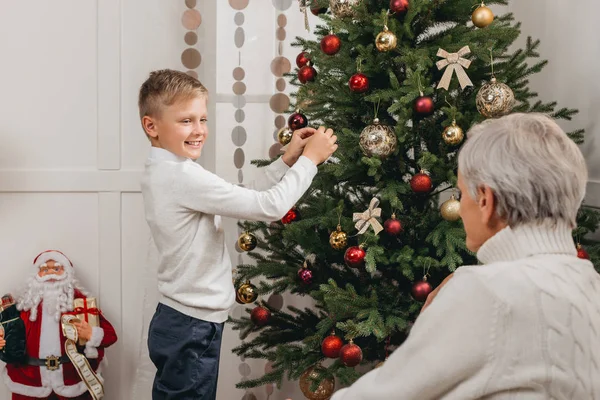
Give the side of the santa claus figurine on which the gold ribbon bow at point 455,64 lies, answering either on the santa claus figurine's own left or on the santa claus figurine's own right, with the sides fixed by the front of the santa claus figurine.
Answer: on the santa claus figurine's own left

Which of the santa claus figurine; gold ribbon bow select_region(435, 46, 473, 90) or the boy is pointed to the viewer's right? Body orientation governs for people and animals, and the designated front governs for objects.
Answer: the boy

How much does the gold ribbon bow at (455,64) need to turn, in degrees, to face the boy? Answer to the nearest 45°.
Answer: approximately 90° to its right

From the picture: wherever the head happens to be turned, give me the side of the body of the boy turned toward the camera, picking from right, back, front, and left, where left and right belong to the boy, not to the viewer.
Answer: right

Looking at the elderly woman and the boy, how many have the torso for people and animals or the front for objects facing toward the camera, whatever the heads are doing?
0

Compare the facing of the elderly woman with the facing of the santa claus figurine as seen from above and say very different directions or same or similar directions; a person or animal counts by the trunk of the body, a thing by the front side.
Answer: very different directions

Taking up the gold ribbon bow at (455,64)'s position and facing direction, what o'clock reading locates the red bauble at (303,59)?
The red bauble is roughly at 4 o'clock from the gold ribbon bow.

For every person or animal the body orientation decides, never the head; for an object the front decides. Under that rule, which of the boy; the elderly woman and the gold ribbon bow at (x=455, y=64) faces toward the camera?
the gold ribbon bow

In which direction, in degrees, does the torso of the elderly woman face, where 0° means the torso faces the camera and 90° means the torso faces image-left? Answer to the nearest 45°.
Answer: approximately 135°

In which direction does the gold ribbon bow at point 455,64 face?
toward the camera

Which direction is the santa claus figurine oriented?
toward the camera

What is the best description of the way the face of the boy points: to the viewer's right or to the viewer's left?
to the viewer's right

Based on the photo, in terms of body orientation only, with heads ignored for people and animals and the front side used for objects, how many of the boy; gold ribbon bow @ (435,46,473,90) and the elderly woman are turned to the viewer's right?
1

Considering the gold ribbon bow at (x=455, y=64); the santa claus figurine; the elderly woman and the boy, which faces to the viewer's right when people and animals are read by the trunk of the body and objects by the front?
the boy
